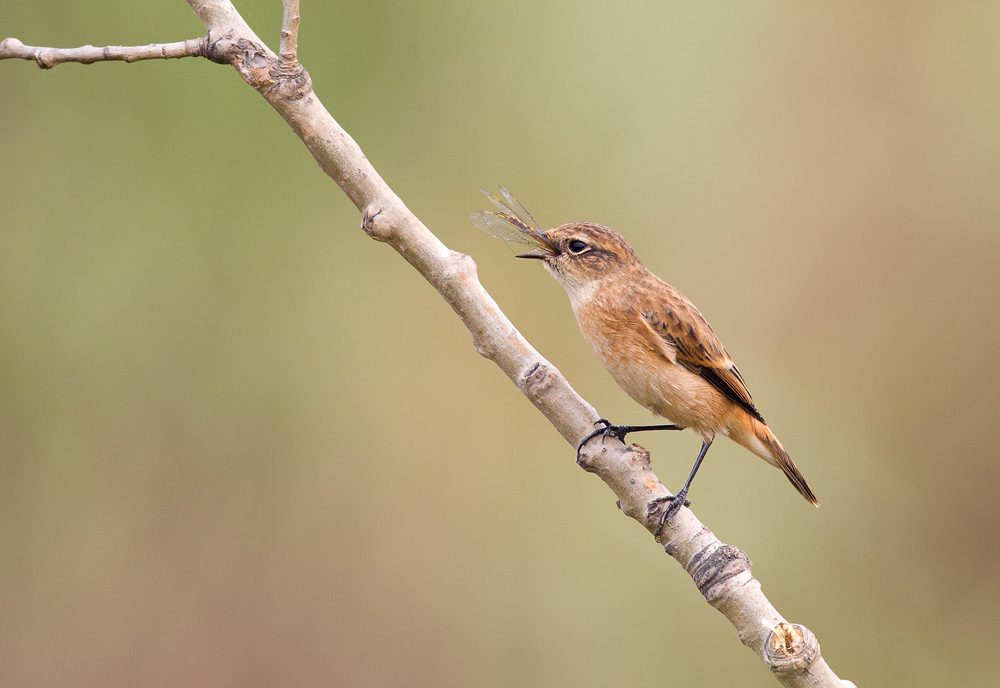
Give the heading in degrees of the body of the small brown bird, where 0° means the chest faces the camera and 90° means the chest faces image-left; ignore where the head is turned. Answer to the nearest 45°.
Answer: approximately 90°
